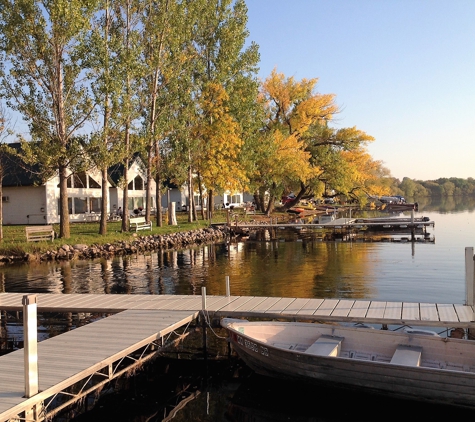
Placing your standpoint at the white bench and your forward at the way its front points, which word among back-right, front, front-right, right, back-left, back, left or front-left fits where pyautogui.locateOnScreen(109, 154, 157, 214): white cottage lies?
back-left

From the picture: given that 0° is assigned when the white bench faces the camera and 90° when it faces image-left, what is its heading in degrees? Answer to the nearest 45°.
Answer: approximately 315°

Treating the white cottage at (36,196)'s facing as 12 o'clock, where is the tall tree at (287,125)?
The tall tree is roughly at 10 o'clock from the white cottage.

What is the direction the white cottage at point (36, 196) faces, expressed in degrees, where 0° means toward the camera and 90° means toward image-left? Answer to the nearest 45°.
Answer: approximately 315°

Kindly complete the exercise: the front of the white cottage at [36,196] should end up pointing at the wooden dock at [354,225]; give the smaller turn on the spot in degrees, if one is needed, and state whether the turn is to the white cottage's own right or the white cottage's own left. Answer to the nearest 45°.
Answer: approximately 45° to the white cottage's own left

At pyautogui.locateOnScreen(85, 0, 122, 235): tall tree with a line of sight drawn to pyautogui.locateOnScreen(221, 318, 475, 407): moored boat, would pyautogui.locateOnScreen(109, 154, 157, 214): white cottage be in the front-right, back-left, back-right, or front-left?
back-left

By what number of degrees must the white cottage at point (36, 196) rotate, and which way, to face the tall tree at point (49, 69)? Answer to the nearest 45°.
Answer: approximately 45° to its right
